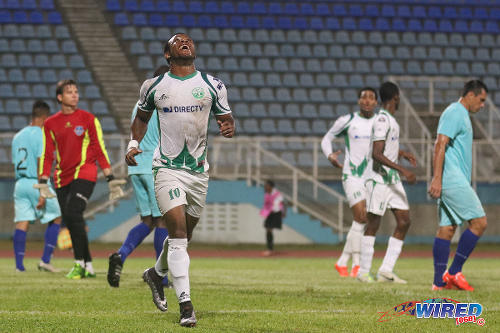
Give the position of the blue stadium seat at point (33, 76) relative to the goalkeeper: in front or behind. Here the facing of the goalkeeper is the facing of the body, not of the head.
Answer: behind

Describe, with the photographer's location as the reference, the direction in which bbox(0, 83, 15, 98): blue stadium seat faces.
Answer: facing the viewer

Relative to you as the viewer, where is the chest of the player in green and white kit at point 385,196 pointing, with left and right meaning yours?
facing to the right of the viewer

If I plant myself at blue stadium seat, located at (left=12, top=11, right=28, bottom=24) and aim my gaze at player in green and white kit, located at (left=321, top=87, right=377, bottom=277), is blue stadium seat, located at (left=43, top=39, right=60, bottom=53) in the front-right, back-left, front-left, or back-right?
front-left

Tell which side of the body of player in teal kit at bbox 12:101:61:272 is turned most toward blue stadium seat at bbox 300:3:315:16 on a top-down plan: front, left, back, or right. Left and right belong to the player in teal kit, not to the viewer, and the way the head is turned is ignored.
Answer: front

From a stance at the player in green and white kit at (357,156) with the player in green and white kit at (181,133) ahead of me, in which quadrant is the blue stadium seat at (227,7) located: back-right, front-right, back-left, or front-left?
back-right

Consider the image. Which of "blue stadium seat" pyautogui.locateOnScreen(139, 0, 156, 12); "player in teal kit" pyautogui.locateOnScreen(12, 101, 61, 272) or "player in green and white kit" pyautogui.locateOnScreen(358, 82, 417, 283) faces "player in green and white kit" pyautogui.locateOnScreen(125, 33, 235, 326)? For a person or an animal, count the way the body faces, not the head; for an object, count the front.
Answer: the blue stadium seat

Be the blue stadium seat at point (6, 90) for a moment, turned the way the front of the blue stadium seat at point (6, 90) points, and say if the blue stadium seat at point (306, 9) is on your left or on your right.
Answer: on your left

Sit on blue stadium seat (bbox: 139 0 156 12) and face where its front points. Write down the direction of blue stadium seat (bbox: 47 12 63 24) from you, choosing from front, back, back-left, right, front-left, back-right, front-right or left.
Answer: right
